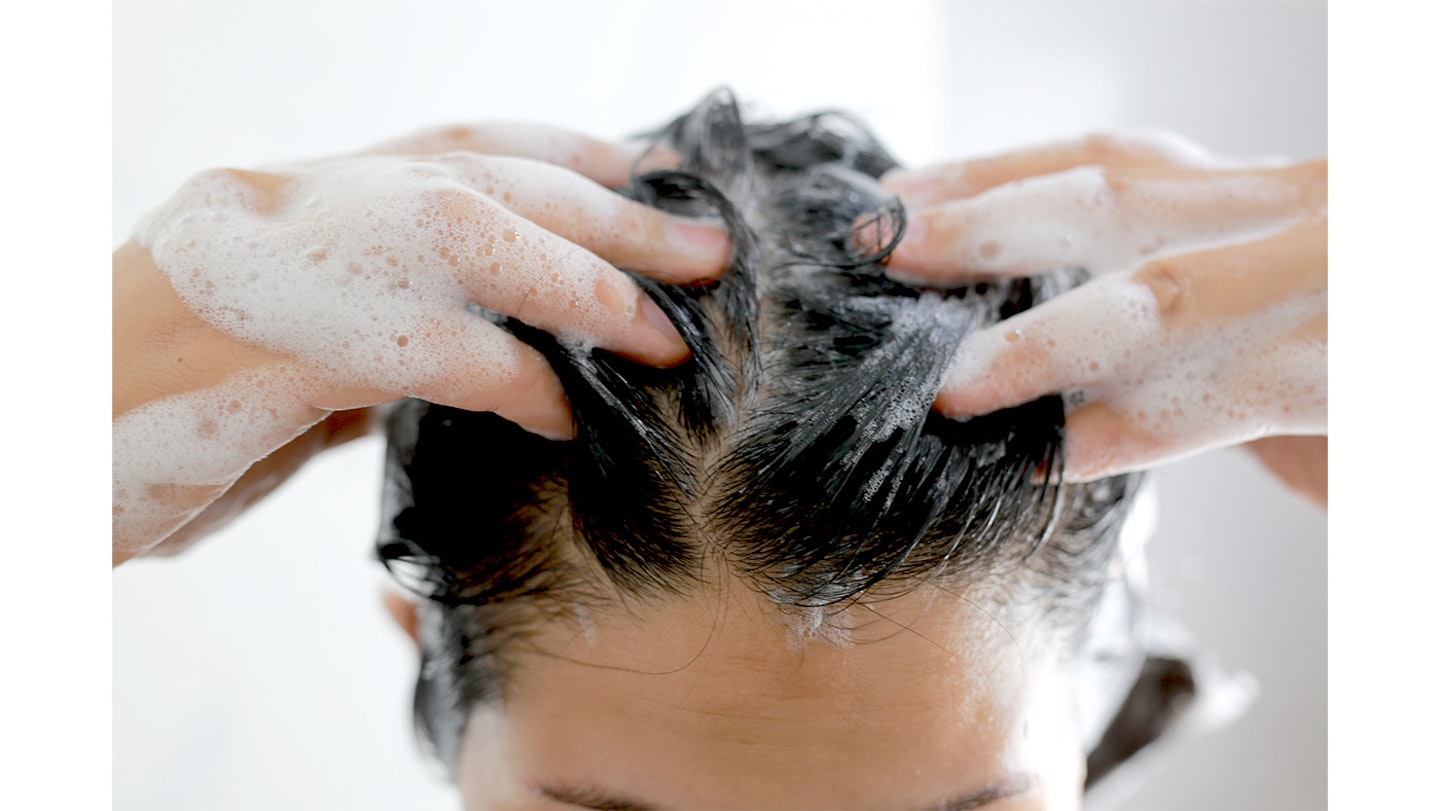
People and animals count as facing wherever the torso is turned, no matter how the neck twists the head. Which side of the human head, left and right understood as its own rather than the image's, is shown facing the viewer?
front
